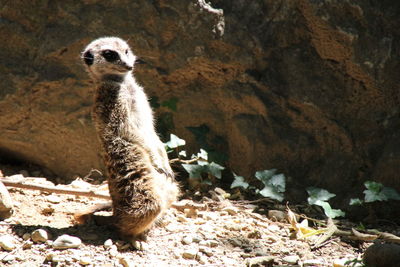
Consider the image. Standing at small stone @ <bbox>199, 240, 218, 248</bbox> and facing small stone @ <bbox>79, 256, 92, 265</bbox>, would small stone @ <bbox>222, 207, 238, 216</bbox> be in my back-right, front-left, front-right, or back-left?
back-right

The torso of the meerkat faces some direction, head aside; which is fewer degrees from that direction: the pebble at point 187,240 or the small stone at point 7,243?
the pebble

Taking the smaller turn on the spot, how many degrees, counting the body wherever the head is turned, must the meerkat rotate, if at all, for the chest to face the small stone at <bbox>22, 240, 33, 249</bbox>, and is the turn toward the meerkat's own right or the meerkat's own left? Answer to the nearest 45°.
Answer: approximately 135° to the meerkat's own right

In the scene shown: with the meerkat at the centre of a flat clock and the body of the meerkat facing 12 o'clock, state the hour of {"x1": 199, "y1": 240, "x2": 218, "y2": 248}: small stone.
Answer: The small stone is roughly at 1 o'clock from the meerkat.
